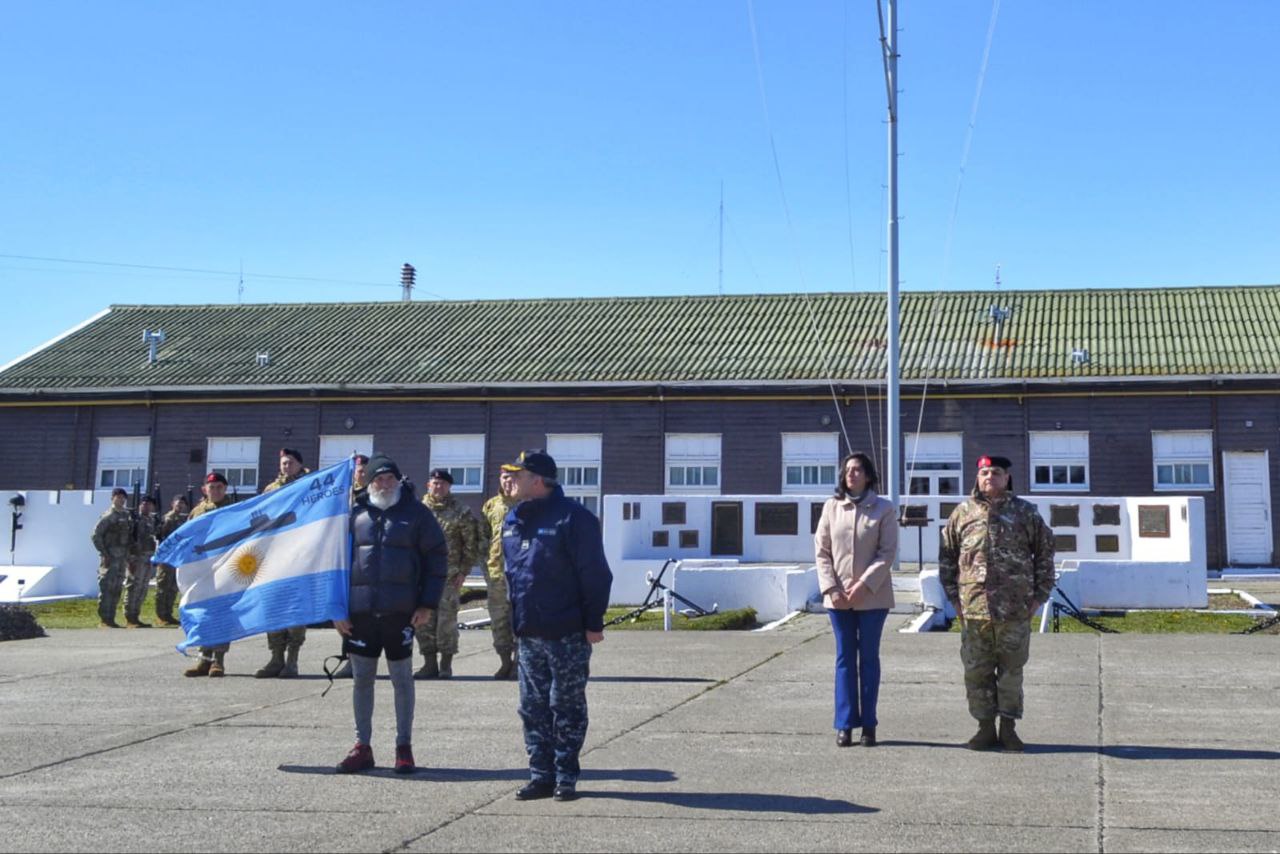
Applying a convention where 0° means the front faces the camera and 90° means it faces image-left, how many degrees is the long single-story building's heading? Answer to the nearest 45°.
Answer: approximately 0°

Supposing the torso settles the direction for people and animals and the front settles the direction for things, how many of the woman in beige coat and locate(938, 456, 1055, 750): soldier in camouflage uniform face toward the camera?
2

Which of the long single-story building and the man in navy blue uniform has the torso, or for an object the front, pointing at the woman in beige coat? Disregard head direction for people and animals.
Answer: the long single-story building

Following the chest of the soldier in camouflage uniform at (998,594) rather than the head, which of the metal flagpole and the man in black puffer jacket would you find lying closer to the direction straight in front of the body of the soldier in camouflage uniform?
the man in black puffer jacket

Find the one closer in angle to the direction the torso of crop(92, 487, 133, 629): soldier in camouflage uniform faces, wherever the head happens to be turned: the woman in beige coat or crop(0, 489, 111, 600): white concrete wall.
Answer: the woman in beige coat

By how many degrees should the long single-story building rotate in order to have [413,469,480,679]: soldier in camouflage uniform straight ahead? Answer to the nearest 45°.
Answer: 0° — it already faces them

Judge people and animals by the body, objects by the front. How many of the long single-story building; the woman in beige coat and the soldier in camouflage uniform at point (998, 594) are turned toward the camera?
3
